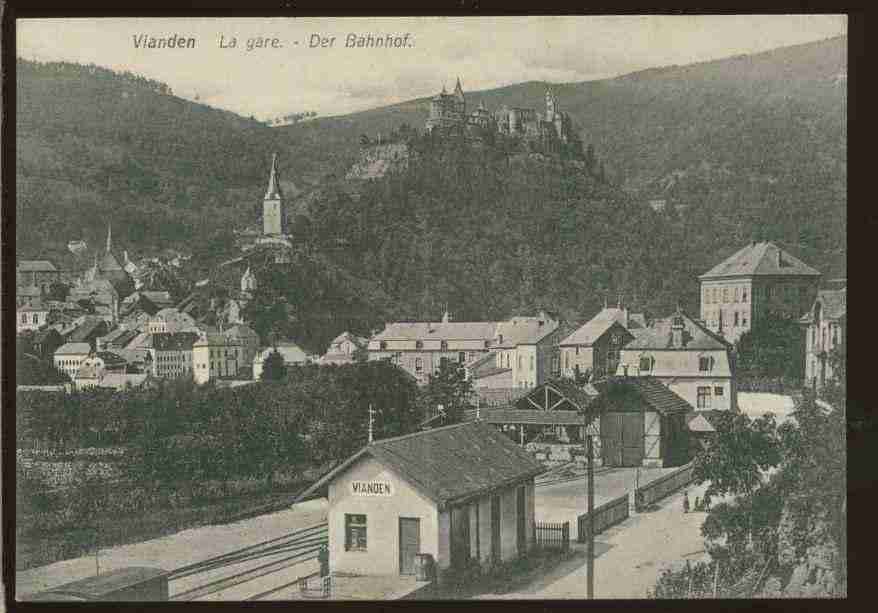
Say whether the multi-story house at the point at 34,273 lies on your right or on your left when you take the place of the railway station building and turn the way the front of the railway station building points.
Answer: on your right

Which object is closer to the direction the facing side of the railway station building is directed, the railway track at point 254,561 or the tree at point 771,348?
the railway track

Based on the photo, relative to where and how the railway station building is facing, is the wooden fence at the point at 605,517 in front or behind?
behind

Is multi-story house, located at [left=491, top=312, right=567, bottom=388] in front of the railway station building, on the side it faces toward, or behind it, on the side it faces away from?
behind

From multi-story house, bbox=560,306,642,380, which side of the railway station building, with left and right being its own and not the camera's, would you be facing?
back

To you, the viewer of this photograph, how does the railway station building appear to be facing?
facing the viewer and to the left of the viewer
